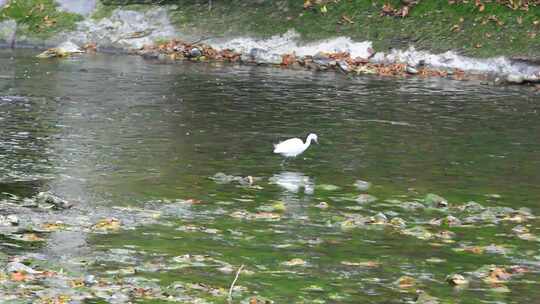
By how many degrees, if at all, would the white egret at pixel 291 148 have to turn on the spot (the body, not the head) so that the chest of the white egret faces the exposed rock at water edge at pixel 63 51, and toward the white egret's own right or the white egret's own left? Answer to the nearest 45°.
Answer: approximately 135° to the white egret's own left

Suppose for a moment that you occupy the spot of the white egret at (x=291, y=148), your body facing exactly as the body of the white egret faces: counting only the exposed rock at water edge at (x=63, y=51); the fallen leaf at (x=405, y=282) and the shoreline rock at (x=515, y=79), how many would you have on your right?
1

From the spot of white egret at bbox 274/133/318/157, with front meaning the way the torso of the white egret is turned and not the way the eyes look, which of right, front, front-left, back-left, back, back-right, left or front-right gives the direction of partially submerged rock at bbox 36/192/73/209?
back-right

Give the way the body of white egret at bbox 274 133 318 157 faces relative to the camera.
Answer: to the viewer's right

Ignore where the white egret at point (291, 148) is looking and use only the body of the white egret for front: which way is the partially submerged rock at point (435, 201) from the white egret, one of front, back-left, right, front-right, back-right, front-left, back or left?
front-right

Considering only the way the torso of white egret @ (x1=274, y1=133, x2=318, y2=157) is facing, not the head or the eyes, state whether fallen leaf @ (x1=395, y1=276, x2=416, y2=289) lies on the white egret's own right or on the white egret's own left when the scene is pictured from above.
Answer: on the white egret's own right

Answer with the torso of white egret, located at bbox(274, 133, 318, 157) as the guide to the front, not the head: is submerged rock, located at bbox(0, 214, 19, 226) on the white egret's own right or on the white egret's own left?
on the white egret's own right
